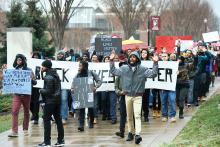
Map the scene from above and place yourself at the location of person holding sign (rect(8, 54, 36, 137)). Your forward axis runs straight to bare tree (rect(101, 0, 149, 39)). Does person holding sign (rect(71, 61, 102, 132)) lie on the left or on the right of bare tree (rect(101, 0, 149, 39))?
right

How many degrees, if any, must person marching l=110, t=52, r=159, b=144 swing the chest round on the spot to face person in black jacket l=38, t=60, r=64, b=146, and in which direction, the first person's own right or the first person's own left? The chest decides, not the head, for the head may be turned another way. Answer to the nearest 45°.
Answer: approximately 90° to the first person's own right

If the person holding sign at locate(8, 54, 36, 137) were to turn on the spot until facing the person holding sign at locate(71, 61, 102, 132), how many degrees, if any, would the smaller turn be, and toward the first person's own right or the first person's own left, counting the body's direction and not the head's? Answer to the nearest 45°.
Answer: approximately 135° to the first person's own left

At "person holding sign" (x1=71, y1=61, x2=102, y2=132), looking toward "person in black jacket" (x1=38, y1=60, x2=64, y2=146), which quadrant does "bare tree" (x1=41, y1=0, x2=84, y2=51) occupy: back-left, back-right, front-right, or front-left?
back-right

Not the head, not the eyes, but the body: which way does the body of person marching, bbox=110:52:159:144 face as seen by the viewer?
toward the camera

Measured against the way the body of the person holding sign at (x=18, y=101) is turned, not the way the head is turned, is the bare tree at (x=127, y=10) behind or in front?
behind

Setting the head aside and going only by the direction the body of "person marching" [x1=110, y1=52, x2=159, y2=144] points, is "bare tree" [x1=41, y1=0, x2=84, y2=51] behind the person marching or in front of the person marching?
behind

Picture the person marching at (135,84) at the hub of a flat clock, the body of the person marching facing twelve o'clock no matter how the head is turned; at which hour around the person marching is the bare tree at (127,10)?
The bare tree is roughly at 6 o'clock from the person marching.

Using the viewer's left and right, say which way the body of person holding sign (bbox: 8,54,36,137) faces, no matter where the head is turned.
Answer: facing the viewer and to the left of the viewer
